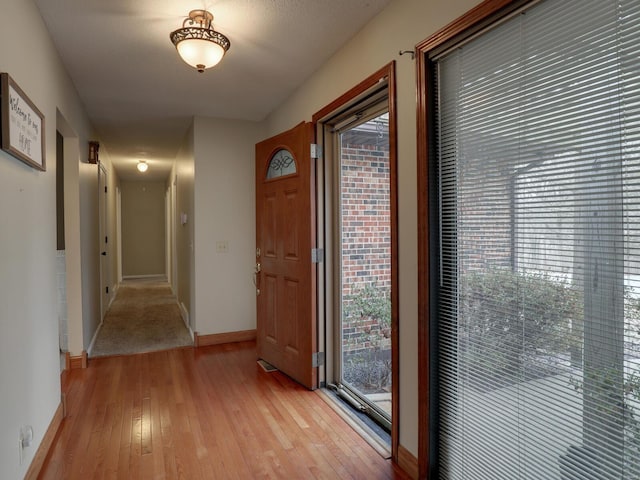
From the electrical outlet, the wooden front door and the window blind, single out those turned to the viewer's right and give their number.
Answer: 1

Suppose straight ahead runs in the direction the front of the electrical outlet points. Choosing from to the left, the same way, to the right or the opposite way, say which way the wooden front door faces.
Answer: the opposite way

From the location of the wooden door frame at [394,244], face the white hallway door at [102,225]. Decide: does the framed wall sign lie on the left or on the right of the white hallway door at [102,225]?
left

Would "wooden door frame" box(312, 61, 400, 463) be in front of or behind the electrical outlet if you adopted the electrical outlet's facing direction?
in front

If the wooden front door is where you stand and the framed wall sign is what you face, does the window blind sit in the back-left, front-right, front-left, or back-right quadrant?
front-left

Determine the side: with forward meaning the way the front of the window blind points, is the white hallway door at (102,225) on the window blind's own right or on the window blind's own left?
on the window blind's own right

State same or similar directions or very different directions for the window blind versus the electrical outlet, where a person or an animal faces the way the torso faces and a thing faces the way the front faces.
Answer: very different directions

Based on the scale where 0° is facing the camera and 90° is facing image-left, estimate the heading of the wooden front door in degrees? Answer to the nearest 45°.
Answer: approximately 45°

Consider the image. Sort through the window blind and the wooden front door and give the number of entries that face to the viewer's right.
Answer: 0

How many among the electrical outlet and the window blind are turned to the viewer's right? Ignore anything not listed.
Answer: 1

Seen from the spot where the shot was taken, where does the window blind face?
facing the viewer and to the left of the viewer
